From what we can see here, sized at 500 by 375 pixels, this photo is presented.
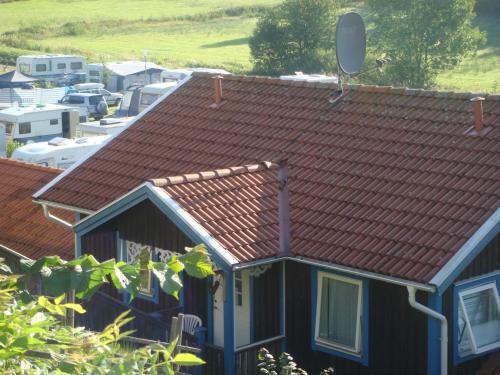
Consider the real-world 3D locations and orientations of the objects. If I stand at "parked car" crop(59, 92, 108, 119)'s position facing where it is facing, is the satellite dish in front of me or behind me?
behind

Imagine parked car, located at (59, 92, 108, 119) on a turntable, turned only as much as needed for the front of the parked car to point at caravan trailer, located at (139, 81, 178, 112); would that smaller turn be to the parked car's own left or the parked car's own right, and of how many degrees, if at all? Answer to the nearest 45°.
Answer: approximately 135° to the parked car's own right

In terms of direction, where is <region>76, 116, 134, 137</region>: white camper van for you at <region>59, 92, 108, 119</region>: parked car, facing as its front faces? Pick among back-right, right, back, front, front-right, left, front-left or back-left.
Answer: back-left

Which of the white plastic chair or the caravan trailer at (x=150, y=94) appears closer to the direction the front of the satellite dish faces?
the white plastic chair
